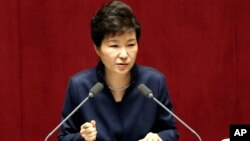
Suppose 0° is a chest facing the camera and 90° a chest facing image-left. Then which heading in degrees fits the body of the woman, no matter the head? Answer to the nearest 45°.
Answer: approximately 0°
